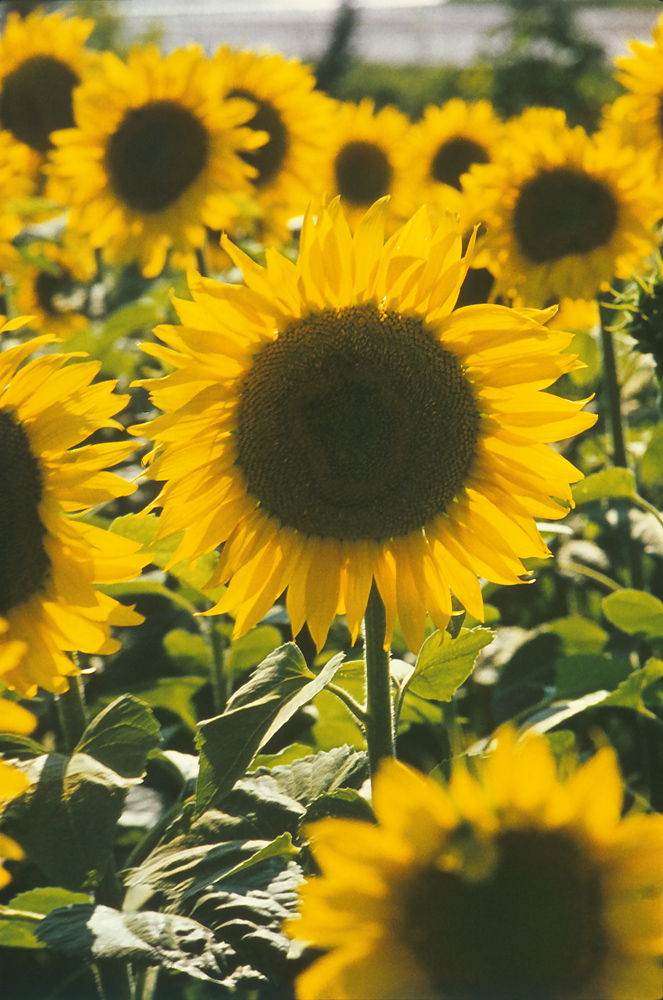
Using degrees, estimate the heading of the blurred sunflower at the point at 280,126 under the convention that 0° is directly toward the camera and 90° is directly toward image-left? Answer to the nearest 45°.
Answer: approximately 0°

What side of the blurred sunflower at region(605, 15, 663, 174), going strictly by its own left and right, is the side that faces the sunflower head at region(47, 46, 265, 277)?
right

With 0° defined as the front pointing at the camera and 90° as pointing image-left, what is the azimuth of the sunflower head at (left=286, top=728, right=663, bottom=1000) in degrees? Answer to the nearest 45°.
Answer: approximately 0°

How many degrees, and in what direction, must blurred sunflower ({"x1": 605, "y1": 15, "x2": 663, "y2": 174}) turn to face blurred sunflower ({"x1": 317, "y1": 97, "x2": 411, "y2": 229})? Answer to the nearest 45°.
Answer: approximately 135° to its right
